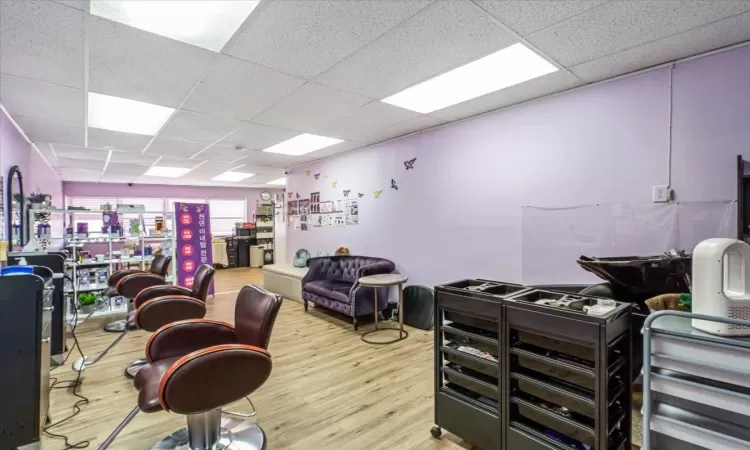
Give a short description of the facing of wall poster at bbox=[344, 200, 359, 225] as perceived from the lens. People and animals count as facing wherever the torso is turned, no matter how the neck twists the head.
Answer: facing the viewer and to the left of the viewer

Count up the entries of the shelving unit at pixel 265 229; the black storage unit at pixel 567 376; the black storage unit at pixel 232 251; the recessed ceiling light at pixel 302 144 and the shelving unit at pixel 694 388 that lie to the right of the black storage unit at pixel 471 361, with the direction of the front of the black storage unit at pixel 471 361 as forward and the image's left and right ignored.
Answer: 3

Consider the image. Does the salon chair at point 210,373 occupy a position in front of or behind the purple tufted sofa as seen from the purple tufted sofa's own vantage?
in front

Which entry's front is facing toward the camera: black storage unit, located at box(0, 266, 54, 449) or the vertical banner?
the vertical banner

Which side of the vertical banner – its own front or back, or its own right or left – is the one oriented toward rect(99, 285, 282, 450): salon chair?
front

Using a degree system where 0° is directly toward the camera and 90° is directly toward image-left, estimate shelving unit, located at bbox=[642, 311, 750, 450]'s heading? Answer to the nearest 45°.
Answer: approximately 45°

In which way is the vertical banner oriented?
toward the camera

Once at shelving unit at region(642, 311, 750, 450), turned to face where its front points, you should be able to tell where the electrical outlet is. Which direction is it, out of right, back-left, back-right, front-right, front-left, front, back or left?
back-right

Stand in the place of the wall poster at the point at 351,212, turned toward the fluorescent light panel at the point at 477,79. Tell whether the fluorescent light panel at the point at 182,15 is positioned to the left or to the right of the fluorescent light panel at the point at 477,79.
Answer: right

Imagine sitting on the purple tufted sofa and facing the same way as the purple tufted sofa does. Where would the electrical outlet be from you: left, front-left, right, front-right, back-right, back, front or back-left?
left

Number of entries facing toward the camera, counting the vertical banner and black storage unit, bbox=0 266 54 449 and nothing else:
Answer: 1

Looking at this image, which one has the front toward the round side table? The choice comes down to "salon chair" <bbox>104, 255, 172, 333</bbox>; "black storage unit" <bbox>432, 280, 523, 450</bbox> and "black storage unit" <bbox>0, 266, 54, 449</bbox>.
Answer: "black storage unit" <bbox>0, 266, 54, 449</bbox>

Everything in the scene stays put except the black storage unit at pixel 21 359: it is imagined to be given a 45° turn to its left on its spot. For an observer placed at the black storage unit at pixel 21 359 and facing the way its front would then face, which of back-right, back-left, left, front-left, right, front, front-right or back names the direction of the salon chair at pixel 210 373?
right

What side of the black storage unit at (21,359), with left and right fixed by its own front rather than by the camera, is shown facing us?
right

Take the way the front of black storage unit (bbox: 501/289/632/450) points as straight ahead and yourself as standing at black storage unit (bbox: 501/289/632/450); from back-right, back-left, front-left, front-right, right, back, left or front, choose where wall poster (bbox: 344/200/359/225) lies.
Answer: right

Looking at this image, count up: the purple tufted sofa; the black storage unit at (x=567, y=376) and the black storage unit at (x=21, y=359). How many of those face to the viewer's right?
1
